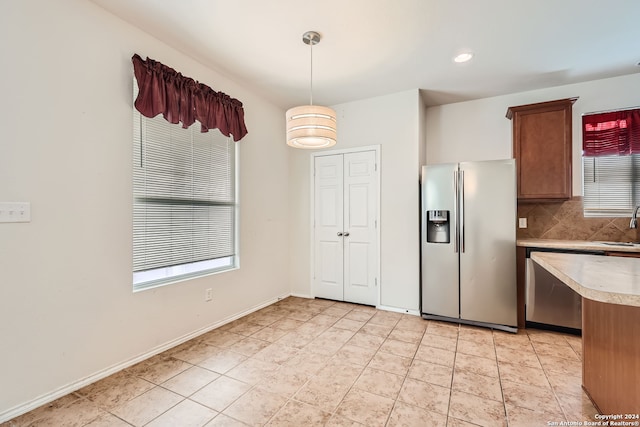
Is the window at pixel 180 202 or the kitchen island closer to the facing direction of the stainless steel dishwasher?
the kitchen island

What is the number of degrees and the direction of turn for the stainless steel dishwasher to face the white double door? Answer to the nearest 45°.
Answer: approximately 90° to its right

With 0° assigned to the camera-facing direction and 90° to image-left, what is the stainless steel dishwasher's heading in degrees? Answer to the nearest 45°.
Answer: approximately 0°

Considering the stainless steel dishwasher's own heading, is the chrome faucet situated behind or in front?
behind

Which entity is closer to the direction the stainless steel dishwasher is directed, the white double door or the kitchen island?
the kitchen island

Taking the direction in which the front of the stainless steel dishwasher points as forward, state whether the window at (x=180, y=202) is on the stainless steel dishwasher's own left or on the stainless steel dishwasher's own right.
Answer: on the stainless steel dishwasher's own right

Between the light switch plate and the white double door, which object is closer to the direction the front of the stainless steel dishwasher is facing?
the light switch plate

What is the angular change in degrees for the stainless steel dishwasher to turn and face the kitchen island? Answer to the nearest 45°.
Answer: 0° — it already faces it
